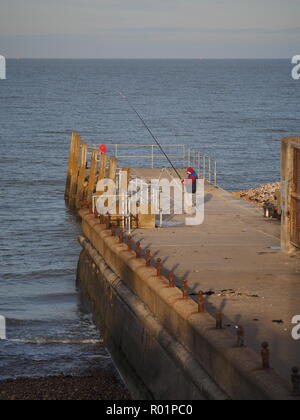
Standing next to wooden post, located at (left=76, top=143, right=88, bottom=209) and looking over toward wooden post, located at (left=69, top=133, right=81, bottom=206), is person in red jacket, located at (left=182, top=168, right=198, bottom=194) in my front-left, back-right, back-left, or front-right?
back-right

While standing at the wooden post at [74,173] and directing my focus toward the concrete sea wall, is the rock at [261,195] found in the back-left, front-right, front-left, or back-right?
front-left

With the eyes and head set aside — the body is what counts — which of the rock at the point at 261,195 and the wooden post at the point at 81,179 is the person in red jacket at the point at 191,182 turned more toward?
the wooden post

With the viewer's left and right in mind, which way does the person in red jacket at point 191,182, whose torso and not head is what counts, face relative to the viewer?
facing to the left of the viewer

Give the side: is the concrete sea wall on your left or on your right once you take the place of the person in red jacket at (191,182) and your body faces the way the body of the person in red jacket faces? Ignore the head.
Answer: on your left

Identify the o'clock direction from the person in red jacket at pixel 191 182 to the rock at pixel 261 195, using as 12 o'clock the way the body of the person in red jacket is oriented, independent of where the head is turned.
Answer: The rock is roughly at 4 o'clock from the person in red jacket.
